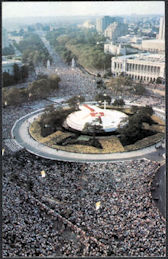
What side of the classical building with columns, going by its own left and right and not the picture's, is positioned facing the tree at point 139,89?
front

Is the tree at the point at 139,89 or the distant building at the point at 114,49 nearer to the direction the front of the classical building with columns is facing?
the tree

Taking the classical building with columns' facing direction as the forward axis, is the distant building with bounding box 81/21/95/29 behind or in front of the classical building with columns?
behind

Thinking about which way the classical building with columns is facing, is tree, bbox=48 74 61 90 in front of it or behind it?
in front

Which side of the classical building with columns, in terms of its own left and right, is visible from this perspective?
front

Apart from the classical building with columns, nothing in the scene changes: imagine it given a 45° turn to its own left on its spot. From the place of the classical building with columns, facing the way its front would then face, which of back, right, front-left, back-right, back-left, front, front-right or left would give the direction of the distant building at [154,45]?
back-left

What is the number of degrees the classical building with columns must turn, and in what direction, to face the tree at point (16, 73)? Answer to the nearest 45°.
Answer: approximately 45° to its right

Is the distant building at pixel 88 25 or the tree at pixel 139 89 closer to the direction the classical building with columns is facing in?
the tree

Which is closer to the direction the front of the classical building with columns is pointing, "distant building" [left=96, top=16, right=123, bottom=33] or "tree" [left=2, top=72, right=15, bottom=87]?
the tree

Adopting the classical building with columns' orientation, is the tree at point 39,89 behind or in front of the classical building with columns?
in front
